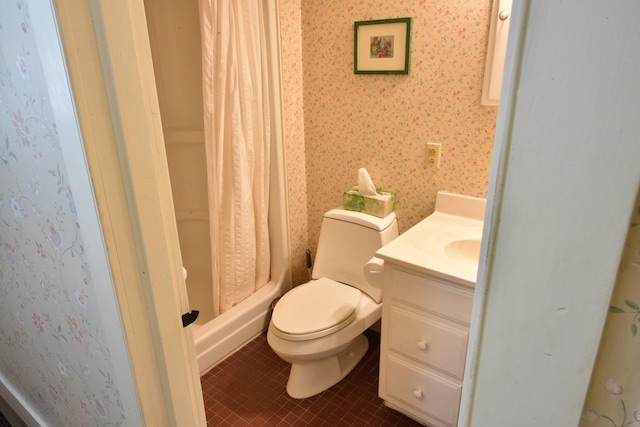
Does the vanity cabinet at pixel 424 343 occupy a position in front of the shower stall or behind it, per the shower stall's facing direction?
in front

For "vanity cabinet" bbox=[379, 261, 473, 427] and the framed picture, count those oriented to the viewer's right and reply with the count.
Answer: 0

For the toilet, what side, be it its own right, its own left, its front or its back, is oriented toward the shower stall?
right

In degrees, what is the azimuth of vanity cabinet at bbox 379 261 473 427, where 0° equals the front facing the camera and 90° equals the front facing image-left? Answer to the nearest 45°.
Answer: approximately 45°

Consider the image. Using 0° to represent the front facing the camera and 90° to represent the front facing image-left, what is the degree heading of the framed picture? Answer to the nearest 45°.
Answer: approximately 45°

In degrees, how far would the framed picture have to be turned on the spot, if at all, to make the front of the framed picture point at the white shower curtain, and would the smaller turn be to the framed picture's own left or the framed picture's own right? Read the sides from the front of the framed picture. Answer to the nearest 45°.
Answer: approximately 45° to the framed picture's own right

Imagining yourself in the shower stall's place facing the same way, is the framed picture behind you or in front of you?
in front

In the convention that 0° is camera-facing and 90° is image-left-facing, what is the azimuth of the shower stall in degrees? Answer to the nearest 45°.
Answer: approximately 315°

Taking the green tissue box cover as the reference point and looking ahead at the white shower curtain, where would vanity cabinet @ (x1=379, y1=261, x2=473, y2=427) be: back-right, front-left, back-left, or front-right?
back-left

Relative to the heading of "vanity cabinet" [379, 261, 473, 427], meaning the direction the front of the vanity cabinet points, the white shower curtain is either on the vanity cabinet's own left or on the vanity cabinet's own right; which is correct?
on the vanity cabinet's own right

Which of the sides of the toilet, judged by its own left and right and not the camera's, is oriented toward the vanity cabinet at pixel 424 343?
left
